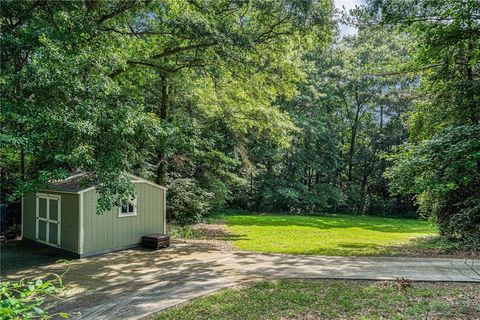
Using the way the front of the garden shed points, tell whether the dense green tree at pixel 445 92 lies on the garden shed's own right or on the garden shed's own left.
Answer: on the garden shed's own left

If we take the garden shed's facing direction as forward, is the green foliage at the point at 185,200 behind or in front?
behind

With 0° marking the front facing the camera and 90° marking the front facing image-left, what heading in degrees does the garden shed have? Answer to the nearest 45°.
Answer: approximately 45°
